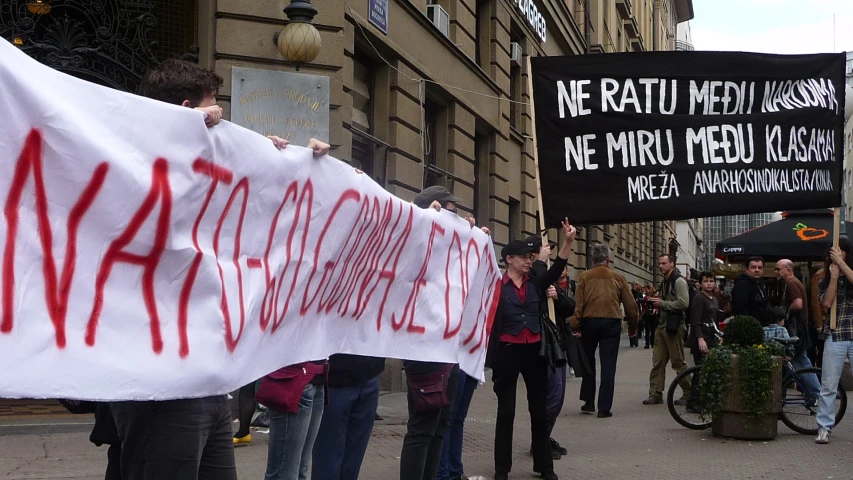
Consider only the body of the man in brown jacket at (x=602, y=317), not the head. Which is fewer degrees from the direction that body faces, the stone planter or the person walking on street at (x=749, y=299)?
the person walking on street

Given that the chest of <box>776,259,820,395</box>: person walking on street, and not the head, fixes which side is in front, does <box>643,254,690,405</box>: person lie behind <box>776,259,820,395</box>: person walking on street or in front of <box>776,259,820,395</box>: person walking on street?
in front

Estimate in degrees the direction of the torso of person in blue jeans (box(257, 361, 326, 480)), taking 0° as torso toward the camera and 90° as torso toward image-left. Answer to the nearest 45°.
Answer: approximately 315°

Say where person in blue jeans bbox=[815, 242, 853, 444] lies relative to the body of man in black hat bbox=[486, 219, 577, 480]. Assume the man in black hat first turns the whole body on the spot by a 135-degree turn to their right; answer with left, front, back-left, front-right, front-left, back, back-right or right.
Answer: right

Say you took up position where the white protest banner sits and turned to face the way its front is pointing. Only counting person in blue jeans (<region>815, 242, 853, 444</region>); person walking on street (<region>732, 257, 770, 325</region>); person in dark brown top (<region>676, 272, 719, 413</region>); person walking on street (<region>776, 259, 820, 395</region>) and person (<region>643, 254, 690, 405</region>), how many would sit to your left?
5

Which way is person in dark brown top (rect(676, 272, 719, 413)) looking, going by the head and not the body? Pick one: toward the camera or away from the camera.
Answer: toward the camera

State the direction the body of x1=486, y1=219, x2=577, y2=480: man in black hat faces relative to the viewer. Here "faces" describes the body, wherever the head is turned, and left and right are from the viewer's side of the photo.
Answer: facing the viewer

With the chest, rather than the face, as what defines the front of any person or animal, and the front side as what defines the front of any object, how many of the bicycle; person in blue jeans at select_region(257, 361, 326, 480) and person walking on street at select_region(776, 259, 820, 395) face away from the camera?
0

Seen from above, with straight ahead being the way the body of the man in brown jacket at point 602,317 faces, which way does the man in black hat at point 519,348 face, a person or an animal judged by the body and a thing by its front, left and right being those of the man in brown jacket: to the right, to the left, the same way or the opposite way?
the opposite way

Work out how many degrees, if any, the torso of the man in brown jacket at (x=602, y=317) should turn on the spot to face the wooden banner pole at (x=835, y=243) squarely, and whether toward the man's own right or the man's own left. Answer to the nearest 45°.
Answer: approximately 135° to the man's own right

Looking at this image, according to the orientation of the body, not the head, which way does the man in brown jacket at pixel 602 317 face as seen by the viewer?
away from the camera

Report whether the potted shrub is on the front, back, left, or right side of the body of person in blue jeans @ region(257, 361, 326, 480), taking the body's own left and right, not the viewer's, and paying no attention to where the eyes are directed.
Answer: left

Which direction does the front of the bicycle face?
to the viewer's left

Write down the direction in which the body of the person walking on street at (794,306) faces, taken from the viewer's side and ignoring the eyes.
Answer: to the viewer's left

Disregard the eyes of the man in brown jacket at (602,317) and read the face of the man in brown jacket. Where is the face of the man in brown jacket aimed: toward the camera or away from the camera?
away from the camera
